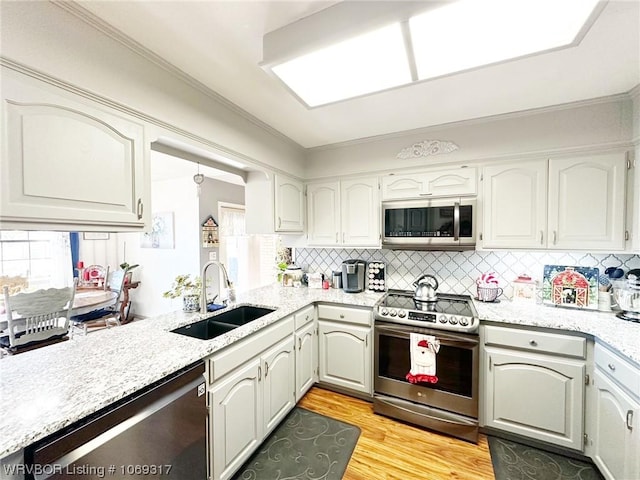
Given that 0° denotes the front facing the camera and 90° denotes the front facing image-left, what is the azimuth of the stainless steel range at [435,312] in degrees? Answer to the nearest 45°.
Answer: approximately 0°

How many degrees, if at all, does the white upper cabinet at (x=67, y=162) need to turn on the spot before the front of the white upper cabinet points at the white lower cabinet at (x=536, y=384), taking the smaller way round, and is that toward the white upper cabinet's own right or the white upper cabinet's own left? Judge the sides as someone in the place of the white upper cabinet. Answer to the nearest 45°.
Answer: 0° — it already faces it

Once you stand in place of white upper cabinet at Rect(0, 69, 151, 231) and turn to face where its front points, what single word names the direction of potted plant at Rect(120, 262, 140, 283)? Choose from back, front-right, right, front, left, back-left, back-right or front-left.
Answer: back-left

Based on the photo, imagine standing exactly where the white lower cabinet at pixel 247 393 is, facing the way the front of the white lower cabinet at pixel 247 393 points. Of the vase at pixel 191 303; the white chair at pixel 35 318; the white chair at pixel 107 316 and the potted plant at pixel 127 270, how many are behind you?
4

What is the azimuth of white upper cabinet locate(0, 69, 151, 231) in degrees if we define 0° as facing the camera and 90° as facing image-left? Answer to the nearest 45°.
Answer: approximately 315°

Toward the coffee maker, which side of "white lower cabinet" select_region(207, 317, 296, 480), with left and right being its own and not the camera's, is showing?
left

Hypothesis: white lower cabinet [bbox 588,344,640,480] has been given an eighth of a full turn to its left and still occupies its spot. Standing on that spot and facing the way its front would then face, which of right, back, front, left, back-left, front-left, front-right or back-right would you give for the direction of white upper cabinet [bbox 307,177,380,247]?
right

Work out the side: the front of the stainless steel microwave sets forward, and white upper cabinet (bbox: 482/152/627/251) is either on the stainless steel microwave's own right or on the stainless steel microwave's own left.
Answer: on the stainless steel microwave's own left

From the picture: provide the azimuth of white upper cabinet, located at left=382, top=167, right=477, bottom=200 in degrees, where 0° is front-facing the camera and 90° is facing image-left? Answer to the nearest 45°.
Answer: approximately 0°

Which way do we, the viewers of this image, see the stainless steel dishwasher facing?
facing the viewer and to the right of the viewer
